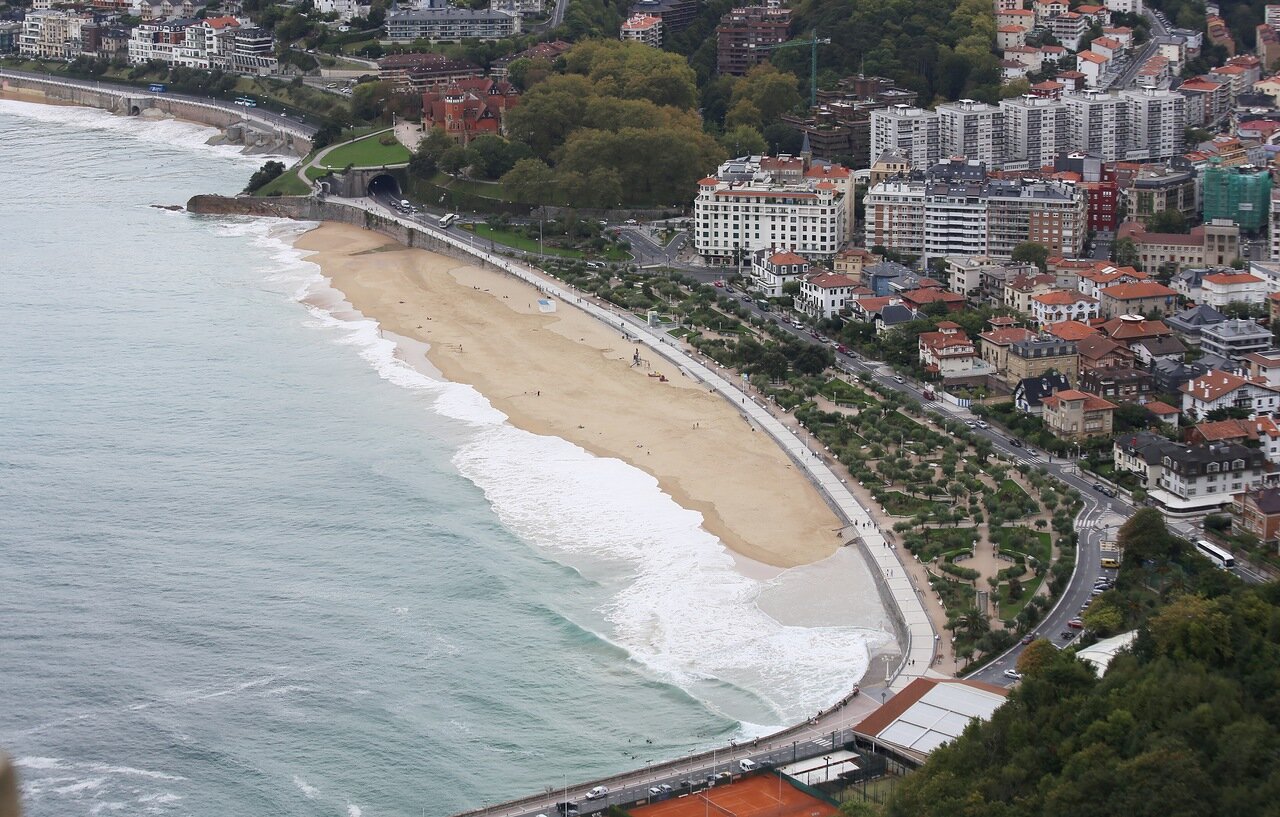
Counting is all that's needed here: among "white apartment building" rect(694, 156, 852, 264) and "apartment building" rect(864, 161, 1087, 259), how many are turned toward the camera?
2

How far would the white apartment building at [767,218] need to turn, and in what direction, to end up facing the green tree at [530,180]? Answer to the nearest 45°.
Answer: approximately 135° to its right

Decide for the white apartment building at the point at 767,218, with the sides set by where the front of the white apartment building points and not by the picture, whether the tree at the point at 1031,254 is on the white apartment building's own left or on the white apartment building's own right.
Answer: on the white apartment building's own left

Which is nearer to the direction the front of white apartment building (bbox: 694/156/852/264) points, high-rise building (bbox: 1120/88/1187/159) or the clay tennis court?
the clay tennis court

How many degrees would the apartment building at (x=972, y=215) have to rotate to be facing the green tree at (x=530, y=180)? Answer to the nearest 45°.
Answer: approximately 135° to its right

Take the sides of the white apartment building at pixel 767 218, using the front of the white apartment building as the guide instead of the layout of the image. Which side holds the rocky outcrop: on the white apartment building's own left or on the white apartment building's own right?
on the white apartment building's own right

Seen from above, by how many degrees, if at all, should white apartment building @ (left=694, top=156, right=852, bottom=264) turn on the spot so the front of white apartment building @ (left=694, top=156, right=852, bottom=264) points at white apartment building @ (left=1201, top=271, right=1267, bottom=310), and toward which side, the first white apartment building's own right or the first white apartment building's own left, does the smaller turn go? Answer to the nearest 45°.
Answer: approximately 45° to the first white apartment building's own left

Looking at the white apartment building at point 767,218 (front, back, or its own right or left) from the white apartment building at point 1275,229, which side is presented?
left

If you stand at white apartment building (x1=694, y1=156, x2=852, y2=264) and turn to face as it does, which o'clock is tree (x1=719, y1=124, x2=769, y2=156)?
The tree is roughly at 6 o'clock from the white apartment building.

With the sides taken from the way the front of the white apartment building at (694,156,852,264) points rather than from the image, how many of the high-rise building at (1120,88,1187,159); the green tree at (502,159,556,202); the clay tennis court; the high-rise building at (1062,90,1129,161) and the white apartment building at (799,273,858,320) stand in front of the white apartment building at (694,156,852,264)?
2

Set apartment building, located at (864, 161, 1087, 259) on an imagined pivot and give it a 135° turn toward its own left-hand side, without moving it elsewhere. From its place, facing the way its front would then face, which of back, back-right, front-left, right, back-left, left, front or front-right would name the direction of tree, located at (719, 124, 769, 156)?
left

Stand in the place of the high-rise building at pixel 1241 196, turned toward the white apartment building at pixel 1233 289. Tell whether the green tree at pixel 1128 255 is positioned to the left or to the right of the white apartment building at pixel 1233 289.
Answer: right

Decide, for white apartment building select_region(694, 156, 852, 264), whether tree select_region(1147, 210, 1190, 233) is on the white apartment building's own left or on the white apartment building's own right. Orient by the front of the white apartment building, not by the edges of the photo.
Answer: on the white apartment building's own left
